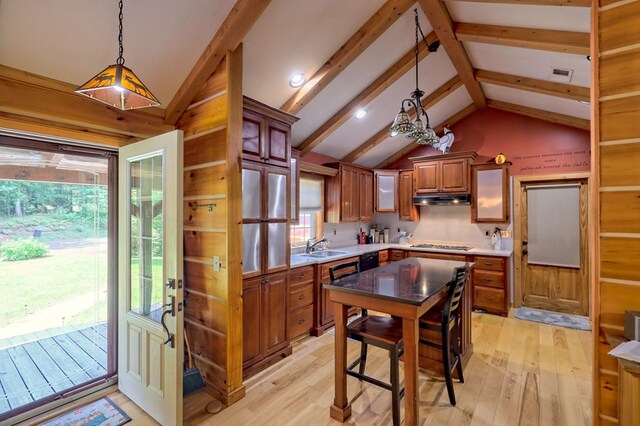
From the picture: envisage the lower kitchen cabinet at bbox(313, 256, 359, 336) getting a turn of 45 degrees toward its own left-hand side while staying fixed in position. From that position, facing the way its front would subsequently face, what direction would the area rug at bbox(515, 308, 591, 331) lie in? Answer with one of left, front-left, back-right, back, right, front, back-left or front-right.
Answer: front

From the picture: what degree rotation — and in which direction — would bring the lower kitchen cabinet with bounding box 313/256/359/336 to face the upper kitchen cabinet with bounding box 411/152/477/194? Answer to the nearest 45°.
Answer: approximately 90° to its left

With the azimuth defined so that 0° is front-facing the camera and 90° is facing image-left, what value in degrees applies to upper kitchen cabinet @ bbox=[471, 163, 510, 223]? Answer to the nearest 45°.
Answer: approximately 0°

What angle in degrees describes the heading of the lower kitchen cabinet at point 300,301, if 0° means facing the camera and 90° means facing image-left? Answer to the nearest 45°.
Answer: approximately 315°

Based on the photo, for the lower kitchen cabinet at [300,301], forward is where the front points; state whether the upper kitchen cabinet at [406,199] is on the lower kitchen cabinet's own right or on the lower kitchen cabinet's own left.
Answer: on the lower kitchen cabinet's own left

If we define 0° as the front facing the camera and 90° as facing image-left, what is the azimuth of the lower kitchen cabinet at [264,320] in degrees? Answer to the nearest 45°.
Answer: approximately 315°

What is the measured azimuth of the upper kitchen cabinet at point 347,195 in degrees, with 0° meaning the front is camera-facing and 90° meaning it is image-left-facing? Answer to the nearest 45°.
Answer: approximately 315°

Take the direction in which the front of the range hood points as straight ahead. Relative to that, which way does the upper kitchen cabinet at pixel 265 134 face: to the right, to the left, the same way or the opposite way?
to the left

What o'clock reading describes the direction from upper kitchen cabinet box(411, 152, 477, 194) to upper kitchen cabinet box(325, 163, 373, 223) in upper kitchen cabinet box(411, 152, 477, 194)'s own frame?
upper kitchen cabinet box(325, 163, 373, 223) is roughly at 2 o'clock from upper kitchen cabinet box(411, 152, 477, 194).

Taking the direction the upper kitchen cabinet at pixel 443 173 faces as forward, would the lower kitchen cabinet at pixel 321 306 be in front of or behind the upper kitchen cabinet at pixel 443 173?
in front

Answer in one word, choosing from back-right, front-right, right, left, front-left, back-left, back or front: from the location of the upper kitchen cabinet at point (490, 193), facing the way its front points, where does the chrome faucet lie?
front-right

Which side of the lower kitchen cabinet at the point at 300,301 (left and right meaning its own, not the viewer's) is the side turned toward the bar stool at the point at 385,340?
front
